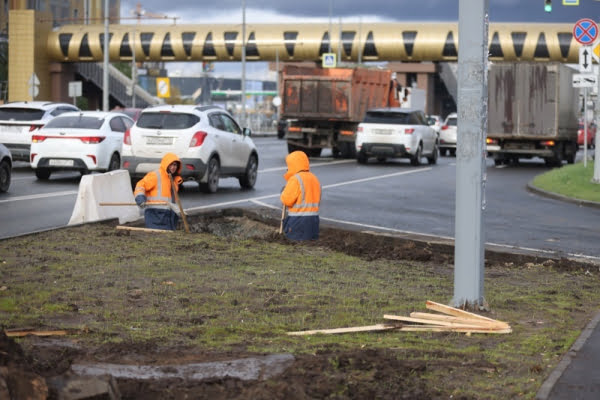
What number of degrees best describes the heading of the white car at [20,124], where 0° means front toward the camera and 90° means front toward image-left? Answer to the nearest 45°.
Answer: approximately 225°

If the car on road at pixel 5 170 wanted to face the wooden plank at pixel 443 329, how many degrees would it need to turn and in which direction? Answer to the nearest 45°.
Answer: approximately 135° to its right

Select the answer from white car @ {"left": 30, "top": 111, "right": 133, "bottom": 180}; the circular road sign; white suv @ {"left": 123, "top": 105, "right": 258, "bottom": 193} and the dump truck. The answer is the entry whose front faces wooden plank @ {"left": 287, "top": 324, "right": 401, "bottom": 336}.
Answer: the circular road sign

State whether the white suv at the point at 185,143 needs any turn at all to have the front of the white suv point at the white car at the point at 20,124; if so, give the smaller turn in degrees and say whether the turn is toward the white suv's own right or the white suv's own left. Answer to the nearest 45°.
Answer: approximately 90° to the white suv's own left

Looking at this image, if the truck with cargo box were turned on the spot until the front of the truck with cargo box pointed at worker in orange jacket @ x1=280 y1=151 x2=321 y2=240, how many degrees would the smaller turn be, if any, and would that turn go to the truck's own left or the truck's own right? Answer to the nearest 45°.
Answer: approximately 180°

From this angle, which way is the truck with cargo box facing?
away from the camera

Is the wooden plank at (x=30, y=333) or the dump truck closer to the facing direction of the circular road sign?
the wooden plank
